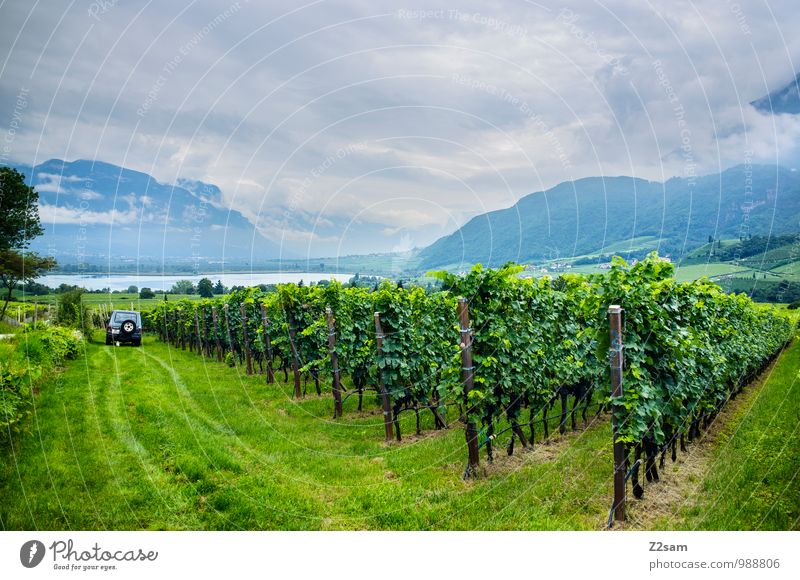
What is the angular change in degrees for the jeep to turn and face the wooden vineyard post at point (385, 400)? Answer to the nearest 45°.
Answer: approximately 180°

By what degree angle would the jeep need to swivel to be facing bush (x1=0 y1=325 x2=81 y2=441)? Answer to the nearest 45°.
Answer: approximately 180°

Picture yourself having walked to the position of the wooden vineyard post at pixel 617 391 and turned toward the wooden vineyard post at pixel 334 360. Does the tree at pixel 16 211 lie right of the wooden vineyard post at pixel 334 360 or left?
left

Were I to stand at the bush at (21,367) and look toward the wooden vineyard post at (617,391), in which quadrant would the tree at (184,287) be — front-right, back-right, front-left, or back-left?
back-left

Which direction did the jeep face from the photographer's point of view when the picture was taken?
facing away from the viewer

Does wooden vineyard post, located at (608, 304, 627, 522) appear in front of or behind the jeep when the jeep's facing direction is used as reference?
behind
